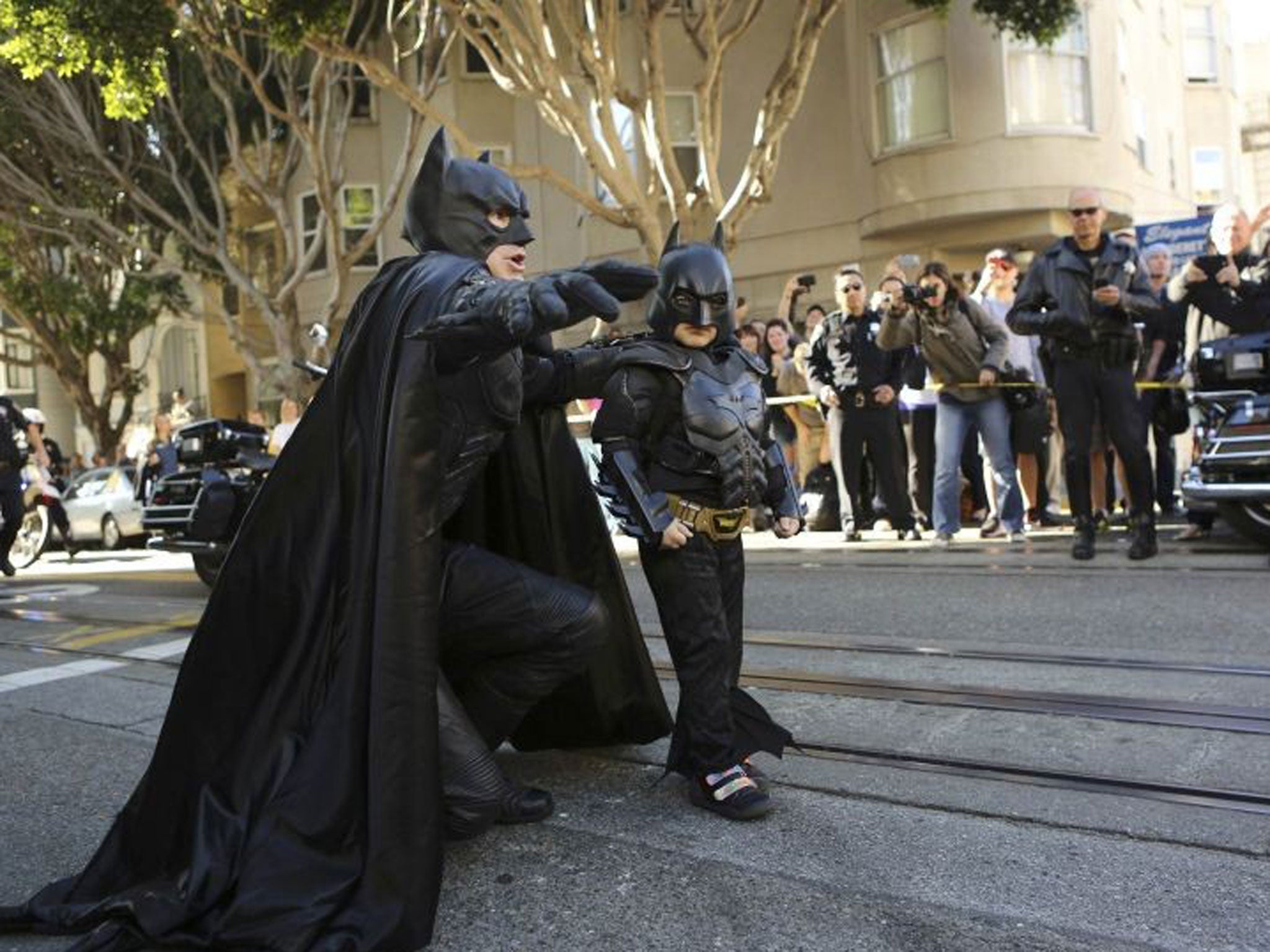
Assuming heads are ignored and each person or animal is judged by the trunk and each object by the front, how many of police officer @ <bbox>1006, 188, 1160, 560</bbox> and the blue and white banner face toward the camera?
2

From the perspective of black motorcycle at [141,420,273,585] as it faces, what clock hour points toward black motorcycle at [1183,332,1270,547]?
black motorcycle at [1183,332,1270,547] is roughly at 3 o'clock from black motorcycle at [141,420,273,585].

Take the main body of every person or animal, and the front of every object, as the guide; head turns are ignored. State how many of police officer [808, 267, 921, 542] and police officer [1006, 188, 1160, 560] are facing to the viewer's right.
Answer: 0

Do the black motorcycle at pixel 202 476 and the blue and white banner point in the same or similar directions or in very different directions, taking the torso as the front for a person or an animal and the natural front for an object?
very different directions

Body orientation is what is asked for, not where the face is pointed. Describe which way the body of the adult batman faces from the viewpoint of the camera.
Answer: to the viewer's right

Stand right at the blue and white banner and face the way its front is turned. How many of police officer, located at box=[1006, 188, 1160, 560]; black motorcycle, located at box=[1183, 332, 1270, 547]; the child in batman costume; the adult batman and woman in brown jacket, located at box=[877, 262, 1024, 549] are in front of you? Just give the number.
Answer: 5

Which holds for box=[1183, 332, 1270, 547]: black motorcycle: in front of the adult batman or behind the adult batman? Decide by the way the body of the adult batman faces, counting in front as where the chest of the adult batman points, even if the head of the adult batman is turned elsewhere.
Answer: in front

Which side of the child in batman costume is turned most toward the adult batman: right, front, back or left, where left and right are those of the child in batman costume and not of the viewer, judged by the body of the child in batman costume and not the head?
right

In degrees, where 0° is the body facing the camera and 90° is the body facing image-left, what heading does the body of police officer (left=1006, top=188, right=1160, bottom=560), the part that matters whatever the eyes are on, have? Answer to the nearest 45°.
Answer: approximately 0°
